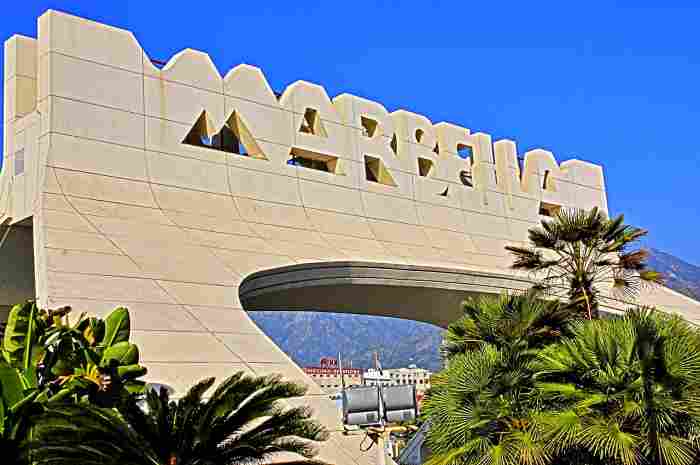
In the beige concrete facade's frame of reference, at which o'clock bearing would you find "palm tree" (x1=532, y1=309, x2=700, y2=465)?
The palm tree is roughly at 12 o'clock from the beige concrete facade.

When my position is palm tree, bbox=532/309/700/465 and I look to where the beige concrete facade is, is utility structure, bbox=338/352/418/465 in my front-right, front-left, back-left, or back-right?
front-left

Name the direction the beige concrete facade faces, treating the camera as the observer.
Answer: facing the viewer and to the right of the viewer

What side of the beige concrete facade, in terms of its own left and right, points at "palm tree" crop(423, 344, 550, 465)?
front

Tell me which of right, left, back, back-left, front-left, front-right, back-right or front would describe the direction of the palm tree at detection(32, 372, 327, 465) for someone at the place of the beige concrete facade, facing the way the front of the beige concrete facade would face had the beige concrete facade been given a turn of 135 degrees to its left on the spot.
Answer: back

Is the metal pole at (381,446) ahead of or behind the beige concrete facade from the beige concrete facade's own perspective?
ahead

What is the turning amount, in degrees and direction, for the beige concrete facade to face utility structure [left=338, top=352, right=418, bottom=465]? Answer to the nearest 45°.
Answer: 0° — it already faces it

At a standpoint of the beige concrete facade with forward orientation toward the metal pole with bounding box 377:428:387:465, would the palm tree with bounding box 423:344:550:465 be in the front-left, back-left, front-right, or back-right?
front-left
